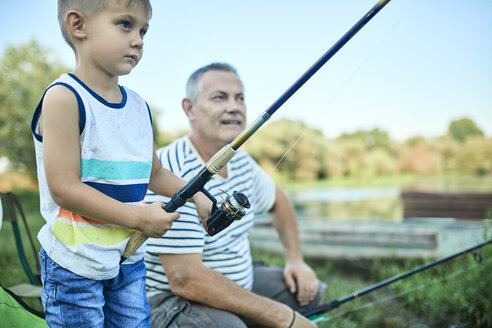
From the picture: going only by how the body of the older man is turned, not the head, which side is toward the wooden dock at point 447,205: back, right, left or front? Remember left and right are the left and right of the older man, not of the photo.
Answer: left

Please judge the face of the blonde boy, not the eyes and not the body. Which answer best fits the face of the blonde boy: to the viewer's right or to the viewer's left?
to the viewer's right

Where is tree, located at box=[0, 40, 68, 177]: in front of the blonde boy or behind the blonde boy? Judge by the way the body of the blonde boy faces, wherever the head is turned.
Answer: behind

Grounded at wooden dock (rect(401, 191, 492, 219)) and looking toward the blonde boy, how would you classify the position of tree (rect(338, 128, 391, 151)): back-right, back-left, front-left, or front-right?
back-right

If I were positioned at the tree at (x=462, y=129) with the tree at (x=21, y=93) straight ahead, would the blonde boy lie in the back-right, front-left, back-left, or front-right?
front-left

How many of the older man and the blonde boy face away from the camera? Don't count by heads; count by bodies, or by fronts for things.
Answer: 0

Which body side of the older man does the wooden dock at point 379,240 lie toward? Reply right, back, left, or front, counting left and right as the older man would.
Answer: left

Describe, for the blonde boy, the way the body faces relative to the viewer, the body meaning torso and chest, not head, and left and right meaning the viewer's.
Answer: facing the viewer and to the right of the viewer

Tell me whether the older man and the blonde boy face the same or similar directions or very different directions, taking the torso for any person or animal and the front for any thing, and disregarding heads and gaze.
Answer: same or similar directions

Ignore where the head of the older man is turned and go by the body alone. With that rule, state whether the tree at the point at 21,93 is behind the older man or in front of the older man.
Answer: behind
